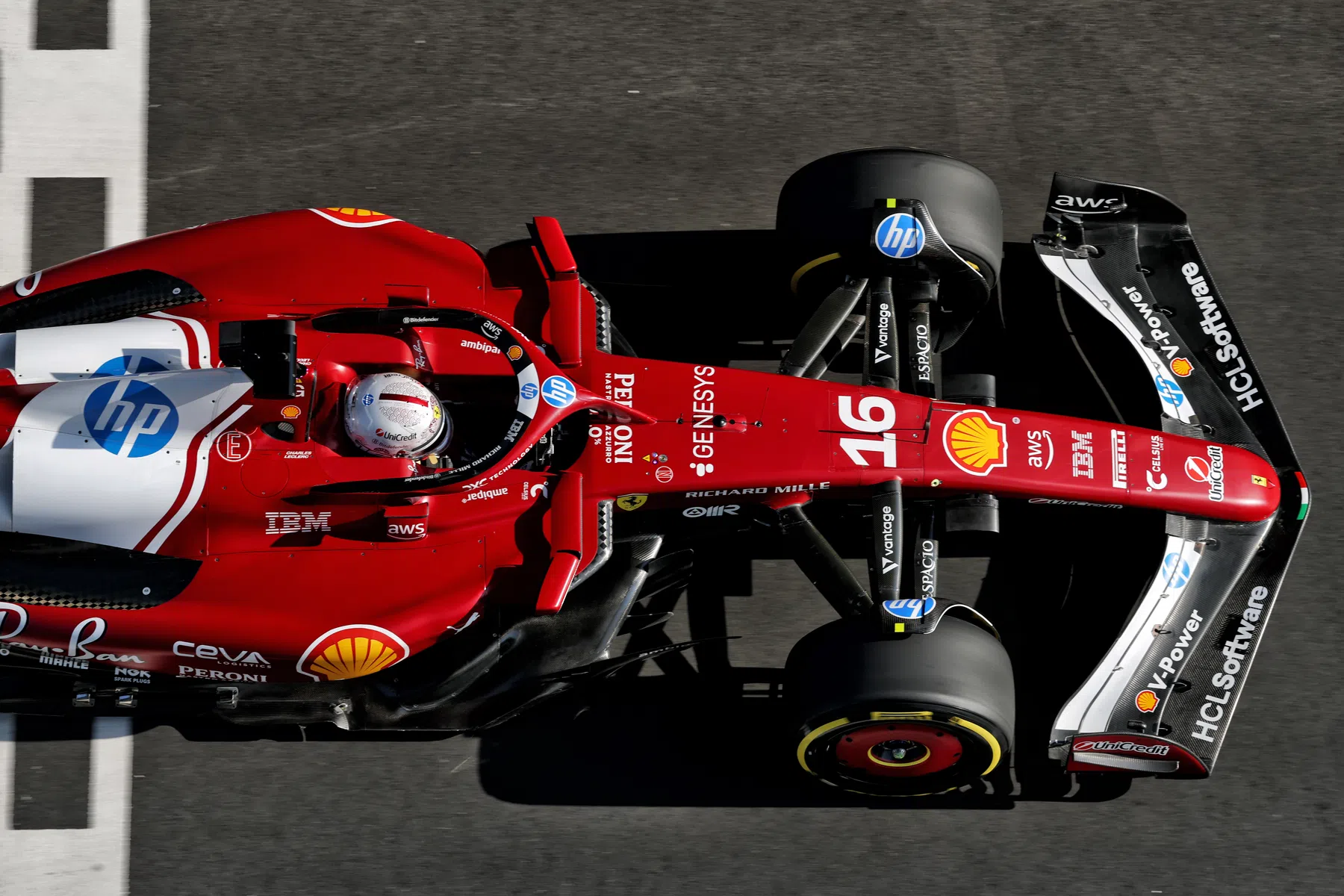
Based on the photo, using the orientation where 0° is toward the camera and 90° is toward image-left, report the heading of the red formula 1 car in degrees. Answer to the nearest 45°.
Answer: approximately 270°
